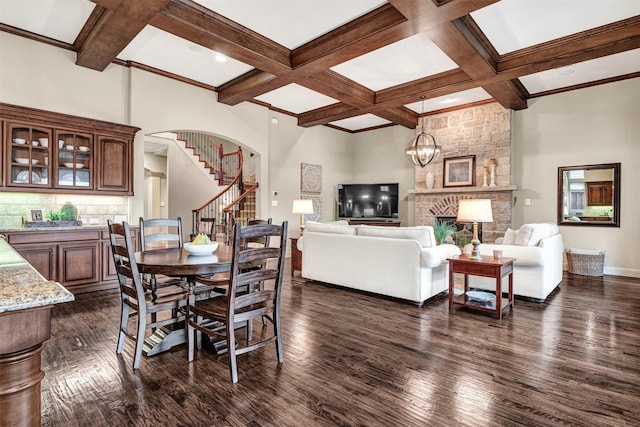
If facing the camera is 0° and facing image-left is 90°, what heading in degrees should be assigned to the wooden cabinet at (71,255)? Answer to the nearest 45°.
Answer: approximately 0°

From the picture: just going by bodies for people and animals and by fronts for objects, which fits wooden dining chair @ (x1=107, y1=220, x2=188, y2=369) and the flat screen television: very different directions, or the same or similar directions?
very different directions

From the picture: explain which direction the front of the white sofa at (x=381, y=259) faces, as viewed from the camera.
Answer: facing away from the viewer and to the right of the viewer

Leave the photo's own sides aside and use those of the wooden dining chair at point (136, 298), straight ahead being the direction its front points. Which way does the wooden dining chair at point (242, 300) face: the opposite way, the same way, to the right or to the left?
to the left

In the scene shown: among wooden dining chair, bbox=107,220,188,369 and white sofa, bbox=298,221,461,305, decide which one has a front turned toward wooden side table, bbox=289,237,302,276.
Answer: the wooden dining chair

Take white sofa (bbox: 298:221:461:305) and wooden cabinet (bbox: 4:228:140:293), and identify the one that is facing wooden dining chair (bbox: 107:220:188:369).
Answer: the wooden cabinet

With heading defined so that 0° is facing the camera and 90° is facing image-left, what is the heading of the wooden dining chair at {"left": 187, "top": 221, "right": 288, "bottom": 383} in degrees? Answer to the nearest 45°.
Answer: approximately 135°

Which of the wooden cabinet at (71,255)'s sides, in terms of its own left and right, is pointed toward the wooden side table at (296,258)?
left

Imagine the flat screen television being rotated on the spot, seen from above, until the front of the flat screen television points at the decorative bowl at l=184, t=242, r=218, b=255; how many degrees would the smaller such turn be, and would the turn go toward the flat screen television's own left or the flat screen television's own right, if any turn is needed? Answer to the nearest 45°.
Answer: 0° — it already faces it

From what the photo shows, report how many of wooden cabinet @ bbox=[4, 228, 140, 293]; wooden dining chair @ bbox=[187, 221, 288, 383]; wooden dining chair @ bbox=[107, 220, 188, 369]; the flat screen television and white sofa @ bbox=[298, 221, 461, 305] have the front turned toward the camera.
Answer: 2

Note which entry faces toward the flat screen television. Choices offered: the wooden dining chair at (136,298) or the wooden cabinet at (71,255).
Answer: the wooden dining chair
